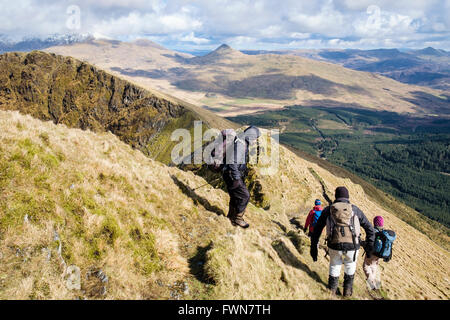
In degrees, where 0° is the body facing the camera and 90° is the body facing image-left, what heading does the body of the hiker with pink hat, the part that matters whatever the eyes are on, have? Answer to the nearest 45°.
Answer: approximately 135°

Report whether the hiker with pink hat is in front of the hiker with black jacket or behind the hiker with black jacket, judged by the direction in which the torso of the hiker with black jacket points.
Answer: in front

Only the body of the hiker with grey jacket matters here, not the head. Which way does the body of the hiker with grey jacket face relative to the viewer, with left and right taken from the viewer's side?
facing away from the viewer
